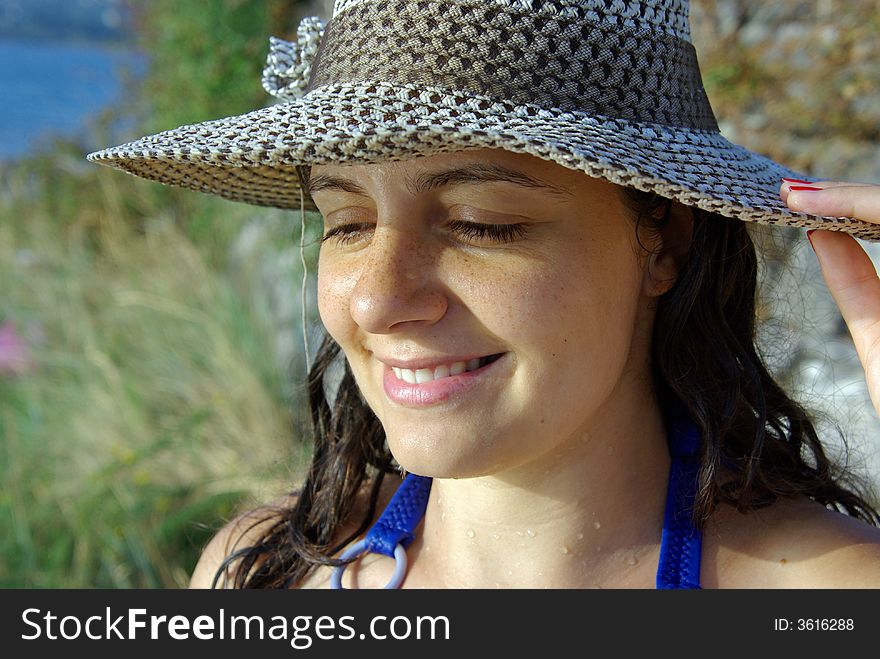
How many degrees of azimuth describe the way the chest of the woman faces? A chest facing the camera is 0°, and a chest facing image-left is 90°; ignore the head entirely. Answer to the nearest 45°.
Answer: approximately 45°

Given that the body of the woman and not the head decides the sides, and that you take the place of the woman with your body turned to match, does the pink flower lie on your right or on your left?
on your right

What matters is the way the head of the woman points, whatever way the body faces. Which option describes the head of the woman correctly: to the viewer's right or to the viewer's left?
to the viewer's left
